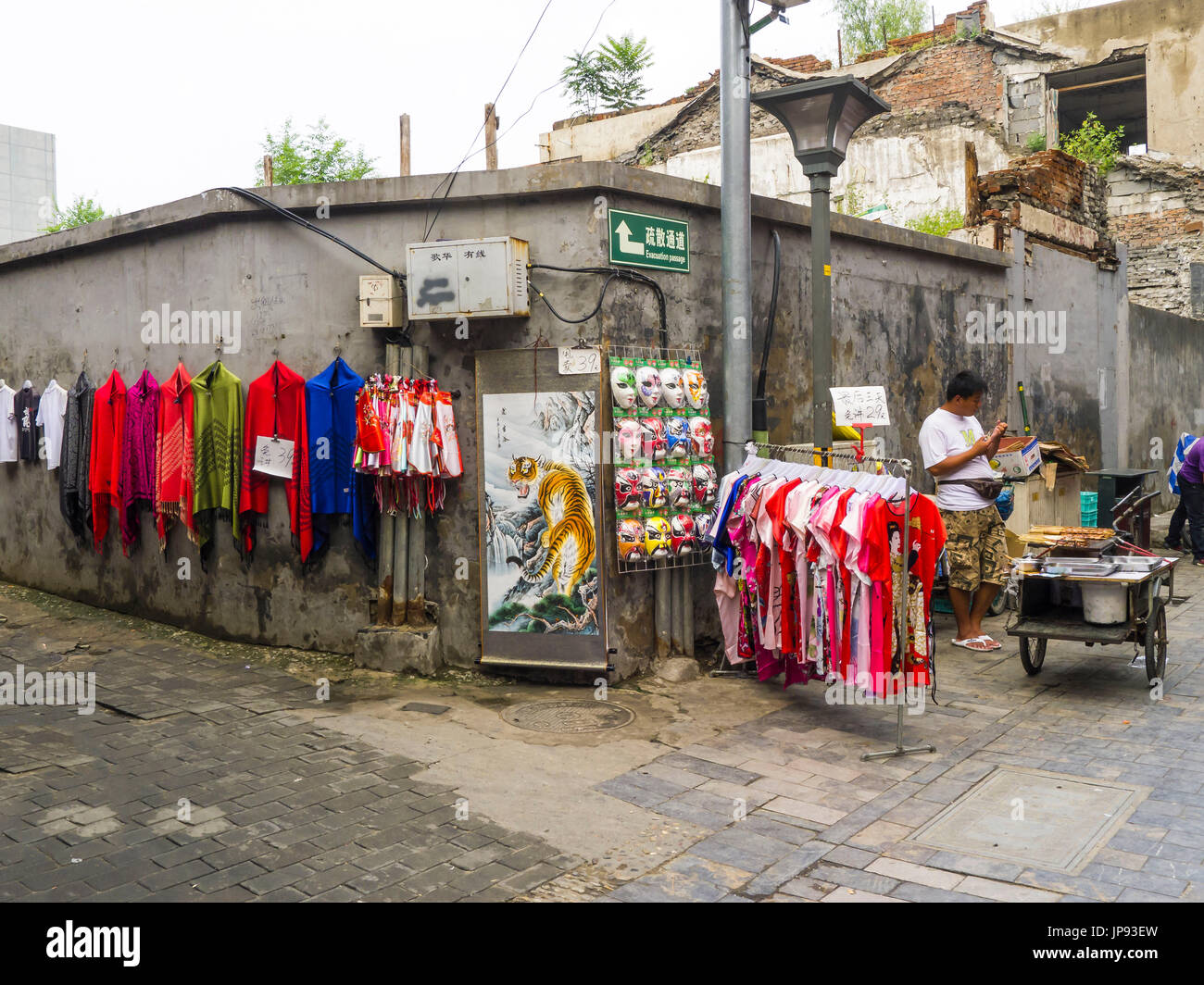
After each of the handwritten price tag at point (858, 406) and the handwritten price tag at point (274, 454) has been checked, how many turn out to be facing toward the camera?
2

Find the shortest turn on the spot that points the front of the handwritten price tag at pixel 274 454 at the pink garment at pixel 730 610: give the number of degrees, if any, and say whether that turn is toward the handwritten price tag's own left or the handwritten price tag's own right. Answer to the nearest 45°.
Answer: approximately 45° to the handwritten price tag's own left

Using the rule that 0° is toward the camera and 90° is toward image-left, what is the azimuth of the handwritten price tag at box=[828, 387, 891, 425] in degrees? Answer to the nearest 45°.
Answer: approximately 0°

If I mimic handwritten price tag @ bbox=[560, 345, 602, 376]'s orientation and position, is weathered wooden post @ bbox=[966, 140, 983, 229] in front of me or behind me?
behind
